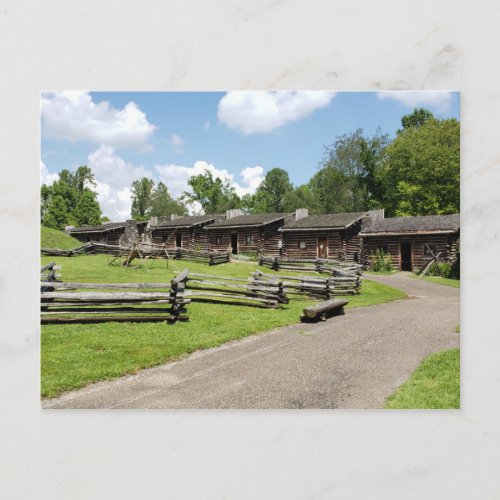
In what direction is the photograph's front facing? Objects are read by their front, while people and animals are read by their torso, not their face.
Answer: toward the camera
